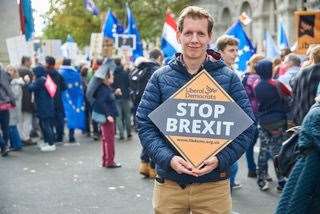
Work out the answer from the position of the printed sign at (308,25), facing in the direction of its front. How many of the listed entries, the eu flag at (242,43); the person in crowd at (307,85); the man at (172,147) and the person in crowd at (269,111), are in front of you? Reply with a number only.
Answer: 3

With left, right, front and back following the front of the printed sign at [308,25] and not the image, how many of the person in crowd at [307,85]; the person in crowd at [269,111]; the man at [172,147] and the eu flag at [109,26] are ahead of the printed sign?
3
